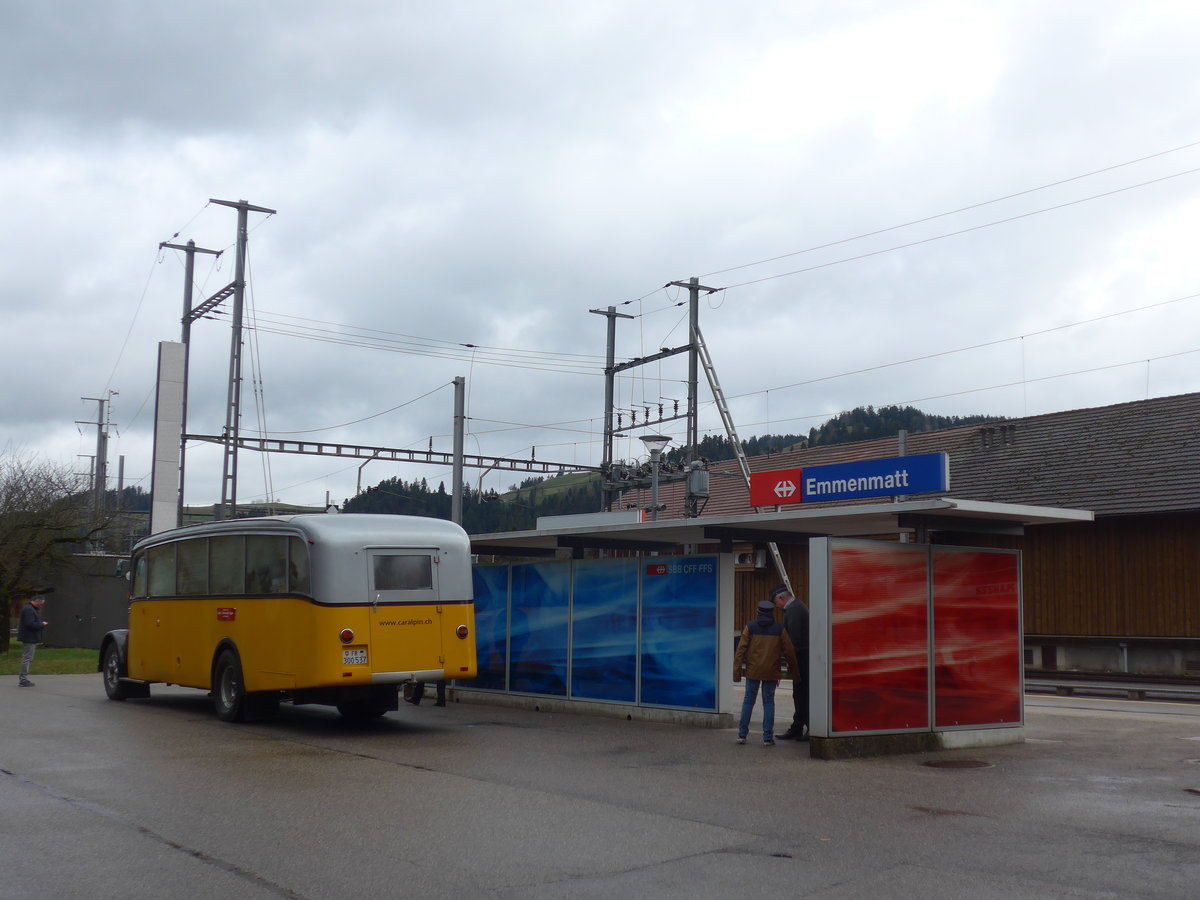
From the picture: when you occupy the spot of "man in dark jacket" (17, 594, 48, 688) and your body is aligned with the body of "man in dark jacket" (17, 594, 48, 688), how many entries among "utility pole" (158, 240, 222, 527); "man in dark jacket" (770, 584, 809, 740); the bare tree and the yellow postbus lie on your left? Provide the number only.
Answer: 2

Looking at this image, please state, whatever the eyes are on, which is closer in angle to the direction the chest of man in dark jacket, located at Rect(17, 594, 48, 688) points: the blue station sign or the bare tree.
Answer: the blue station sign

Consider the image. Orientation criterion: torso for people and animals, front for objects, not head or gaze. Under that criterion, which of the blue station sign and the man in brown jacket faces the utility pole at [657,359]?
the man in brown jacket

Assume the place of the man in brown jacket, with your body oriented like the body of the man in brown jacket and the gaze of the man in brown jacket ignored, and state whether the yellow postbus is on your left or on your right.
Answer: on your left

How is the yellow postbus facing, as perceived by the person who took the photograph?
facing away from the viewer and to the left of the viewer

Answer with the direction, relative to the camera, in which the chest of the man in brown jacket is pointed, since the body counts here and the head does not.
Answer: away from the camera

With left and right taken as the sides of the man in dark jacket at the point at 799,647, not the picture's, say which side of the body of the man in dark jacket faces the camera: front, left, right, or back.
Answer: left

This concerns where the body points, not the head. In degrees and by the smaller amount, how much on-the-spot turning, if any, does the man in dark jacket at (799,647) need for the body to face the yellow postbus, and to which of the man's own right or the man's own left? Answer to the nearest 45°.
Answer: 0° — they already face it

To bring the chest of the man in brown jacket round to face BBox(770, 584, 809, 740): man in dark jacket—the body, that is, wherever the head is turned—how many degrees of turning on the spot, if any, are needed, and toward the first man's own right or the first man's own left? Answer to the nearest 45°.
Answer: approximately 45° to the first man's own right

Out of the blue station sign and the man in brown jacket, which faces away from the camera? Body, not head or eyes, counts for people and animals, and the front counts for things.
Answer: the man in brown jacket

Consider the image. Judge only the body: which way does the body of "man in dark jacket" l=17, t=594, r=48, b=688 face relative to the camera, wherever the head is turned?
to the viewer's right

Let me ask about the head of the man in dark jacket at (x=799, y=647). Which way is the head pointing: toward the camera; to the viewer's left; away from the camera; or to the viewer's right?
to the viewer's left

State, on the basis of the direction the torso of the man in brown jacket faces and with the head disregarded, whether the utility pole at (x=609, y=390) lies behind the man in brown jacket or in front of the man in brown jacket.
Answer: in front

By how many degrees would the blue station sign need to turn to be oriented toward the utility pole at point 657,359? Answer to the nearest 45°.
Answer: approximately 135° to its right
